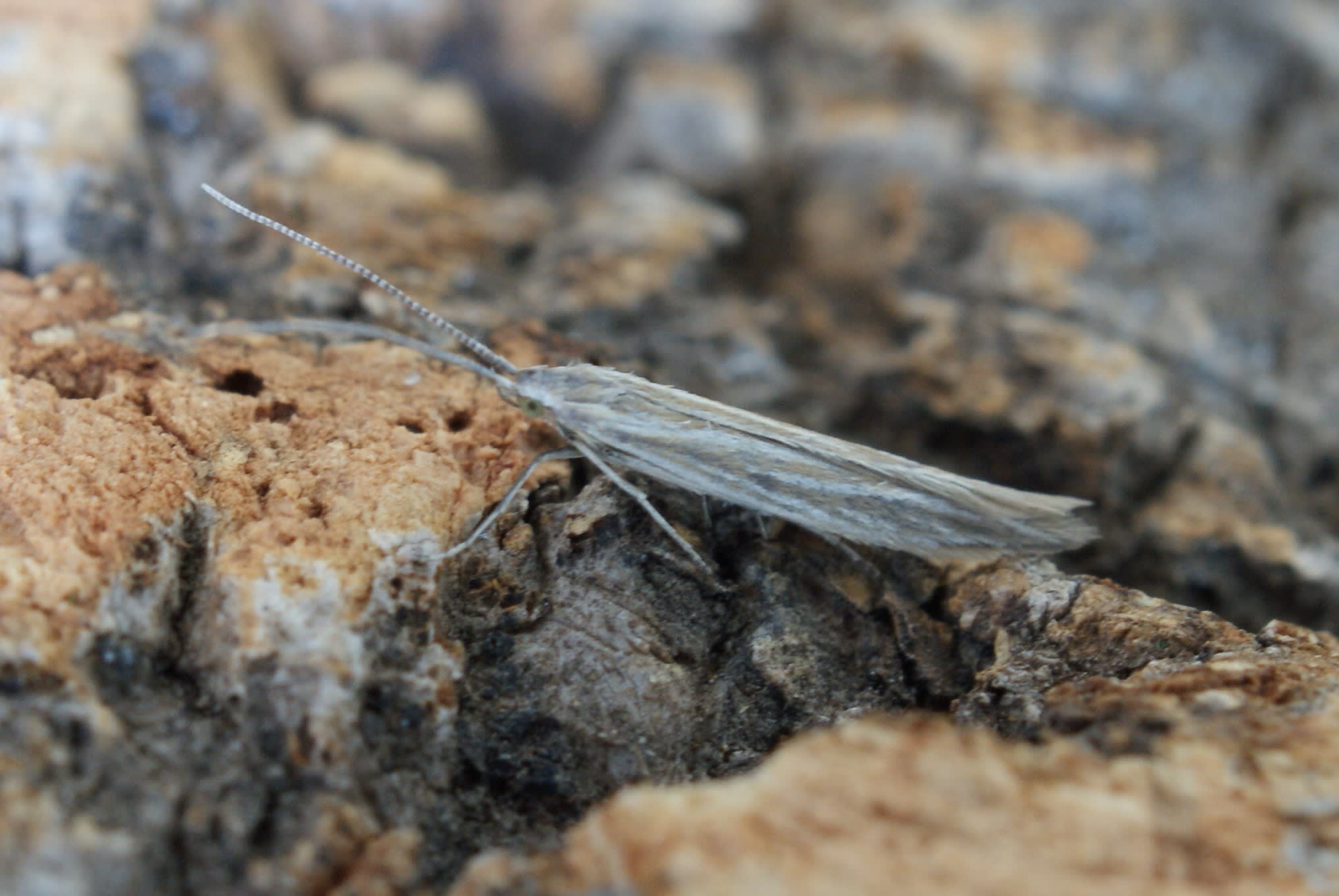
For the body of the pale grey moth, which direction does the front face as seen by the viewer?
to the viewer's left
